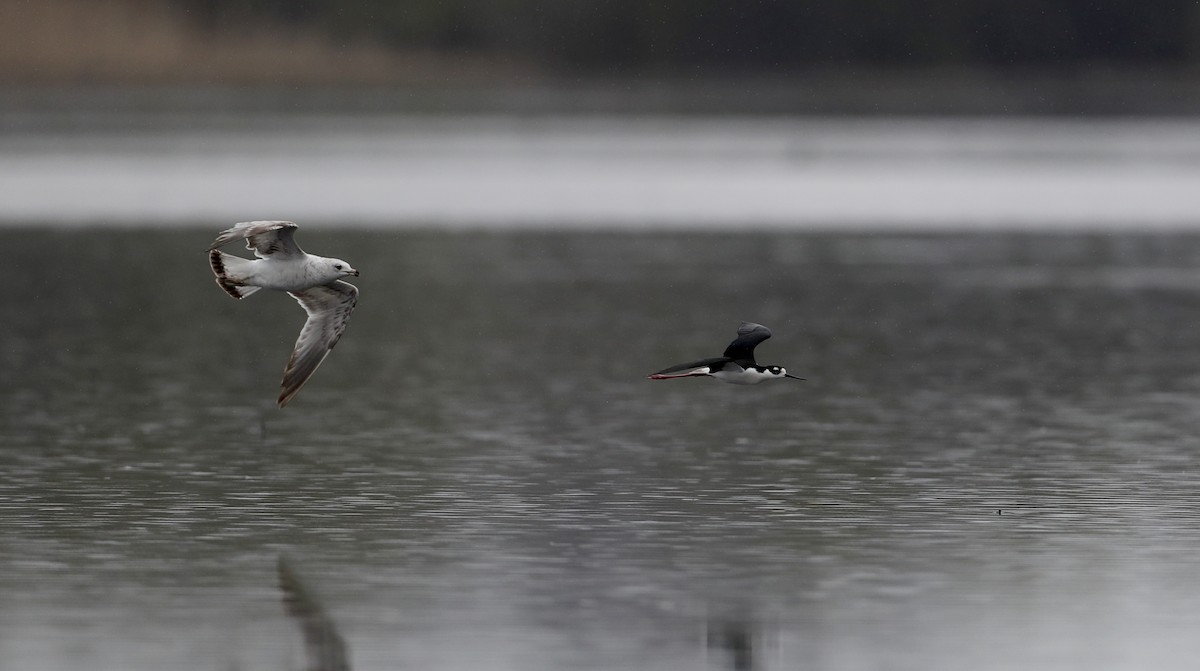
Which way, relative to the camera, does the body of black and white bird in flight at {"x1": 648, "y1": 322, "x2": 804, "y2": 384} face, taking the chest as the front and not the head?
to the viewer's right

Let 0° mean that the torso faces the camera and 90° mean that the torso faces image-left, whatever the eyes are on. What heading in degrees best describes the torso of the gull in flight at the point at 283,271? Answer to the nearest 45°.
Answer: approximately 270°

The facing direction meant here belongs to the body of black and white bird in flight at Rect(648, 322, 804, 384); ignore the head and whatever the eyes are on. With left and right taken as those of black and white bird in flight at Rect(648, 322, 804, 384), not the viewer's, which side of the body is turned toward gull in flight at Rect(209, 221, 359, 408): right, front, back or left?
back

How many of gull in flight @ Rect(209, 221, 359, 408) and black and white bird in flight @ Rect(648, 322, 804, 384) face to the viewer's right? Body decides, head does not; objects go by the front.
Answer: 2

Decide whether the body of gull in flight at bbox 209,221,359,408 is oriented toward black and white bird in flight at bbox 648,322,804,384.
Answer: yes
